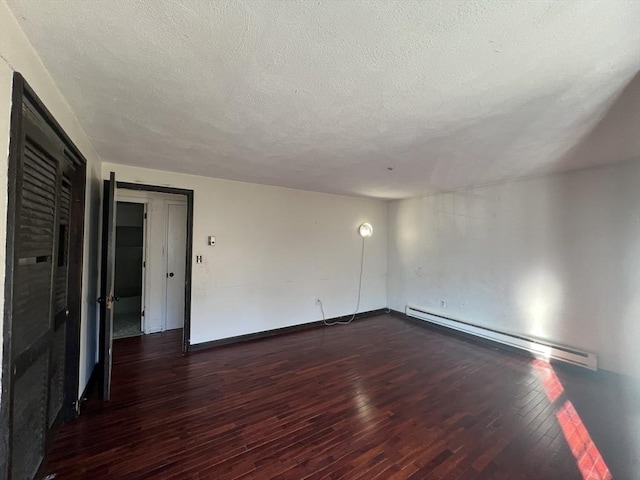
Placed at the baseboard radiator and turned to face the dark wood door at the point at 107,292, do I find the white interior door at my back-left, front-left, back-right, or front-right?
front-right

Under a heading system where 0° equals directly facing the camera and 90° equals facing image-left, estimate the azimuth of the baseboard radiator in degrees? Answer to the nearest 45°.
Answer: approximately 45°

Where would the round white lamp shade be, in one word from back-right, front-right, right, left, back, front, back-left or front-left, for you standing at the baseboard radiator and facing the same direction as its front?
front-right

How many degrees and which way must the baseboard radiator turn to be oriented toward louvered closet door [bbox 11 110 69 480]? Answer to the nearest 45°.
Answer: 0° — it already faces it

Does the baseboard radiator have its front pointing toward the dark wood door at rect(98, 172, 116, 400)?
yes

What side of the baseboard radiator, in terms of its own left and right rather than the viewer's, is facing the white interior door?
front

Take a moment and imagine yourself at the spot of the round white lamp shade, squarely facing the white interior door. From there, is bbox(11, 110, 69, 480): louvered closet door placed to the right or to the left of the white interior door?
left
